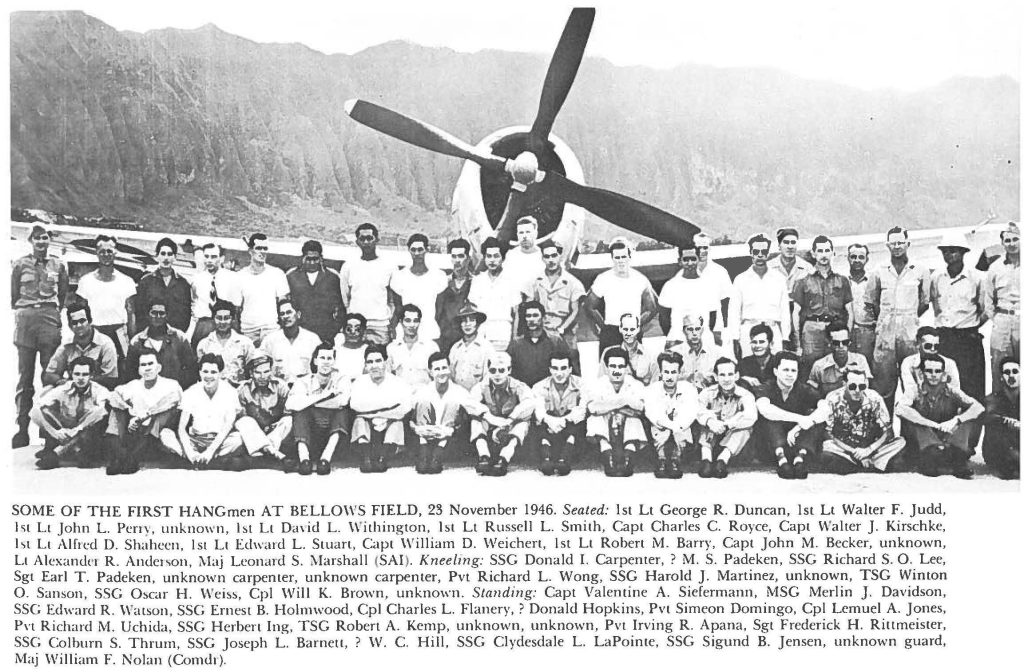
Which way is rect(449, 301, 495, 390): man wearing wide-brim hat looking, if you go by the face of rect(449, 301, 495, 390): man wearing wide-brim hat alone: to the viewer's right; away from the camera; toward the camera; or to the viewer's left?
toward the camera

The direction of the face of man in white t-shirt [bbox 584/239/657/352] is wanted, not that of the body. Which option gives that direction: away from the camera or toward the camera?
toward the camera

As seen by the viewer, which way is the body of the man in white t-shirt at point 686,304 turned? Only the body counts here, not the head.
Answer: toward the camera

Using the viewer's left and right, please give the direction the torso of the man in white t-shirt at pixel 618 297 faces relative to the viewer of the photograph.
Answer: facing the viewer
